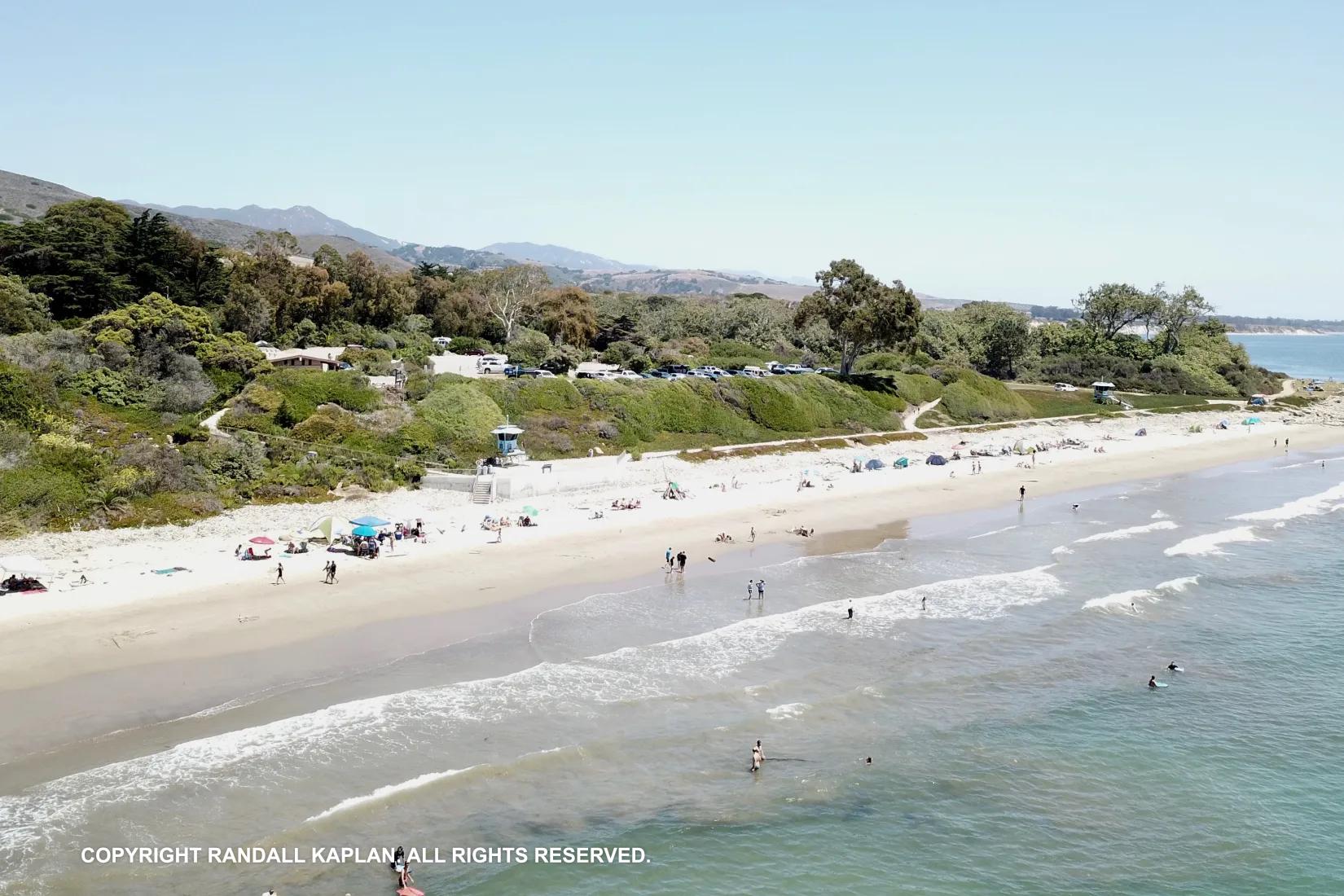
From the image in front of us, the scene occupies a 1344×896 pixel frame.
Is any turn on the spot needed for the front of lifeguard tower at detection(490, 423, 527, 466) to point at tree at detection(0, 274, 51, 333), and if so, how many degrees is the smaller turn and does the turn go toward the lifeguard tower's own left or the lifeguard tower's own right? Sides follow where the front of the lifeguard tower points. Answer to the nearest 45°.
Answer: approximately 135° to the lifeguard tower's own right

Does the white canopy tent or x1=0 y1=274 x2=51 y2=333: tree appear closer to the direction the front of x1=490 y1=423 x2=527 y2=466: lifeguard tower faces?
the white canopy tent

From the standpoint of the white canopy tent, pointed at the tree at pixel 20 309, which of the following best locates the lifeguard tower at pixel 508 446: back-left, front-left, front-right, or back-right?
front-right

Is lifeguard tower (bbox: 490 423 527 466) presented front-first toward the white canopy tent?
no
